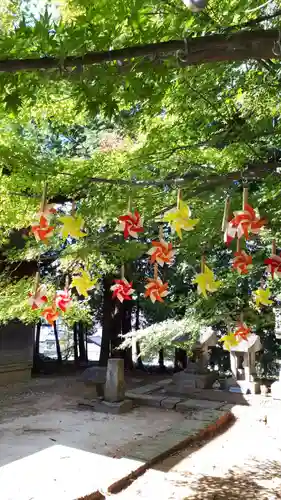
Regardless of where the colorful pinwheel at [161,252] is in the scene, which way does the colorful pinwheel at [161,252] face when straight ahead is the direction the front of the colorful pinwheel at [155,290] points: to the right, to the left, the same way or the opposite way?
the same way

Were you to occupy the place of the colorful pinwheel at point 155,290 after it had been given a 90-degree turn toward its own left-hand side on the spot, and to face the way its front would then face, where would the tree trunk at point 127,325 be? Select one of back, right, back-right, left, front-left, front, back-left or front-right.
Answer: left

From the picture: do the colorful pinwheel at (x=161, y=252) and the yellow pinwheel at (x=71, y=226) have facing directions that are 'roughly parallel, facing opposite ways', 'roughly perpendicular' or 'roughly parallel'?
roughly parallel

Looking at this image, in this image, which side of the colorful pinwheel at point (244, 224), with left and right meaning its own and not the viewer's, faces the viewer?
front

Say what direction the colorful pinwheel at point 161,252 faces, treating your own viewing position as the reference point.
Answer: facing the viewer

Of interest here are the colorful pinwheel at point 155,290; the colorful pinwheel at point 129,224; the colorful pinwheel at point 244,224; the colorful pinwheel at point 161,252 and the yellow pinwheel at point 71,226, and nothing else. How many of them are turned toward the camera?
5

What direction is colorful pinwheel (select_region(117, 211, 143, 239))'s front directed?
toward the camera

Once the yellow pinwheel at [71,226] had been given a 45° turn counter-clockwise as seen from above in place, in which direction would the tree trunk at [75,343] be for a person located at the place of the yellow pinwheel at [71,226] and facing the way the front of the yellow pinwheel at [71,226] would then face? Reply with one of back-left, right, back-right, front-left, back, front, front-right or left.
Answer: back-left

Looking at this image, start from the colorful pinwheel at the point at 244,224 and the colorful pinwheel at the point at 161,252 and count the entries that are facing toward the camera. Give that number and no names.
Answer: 2

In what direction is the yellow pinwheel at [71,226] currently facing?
toward the camera
